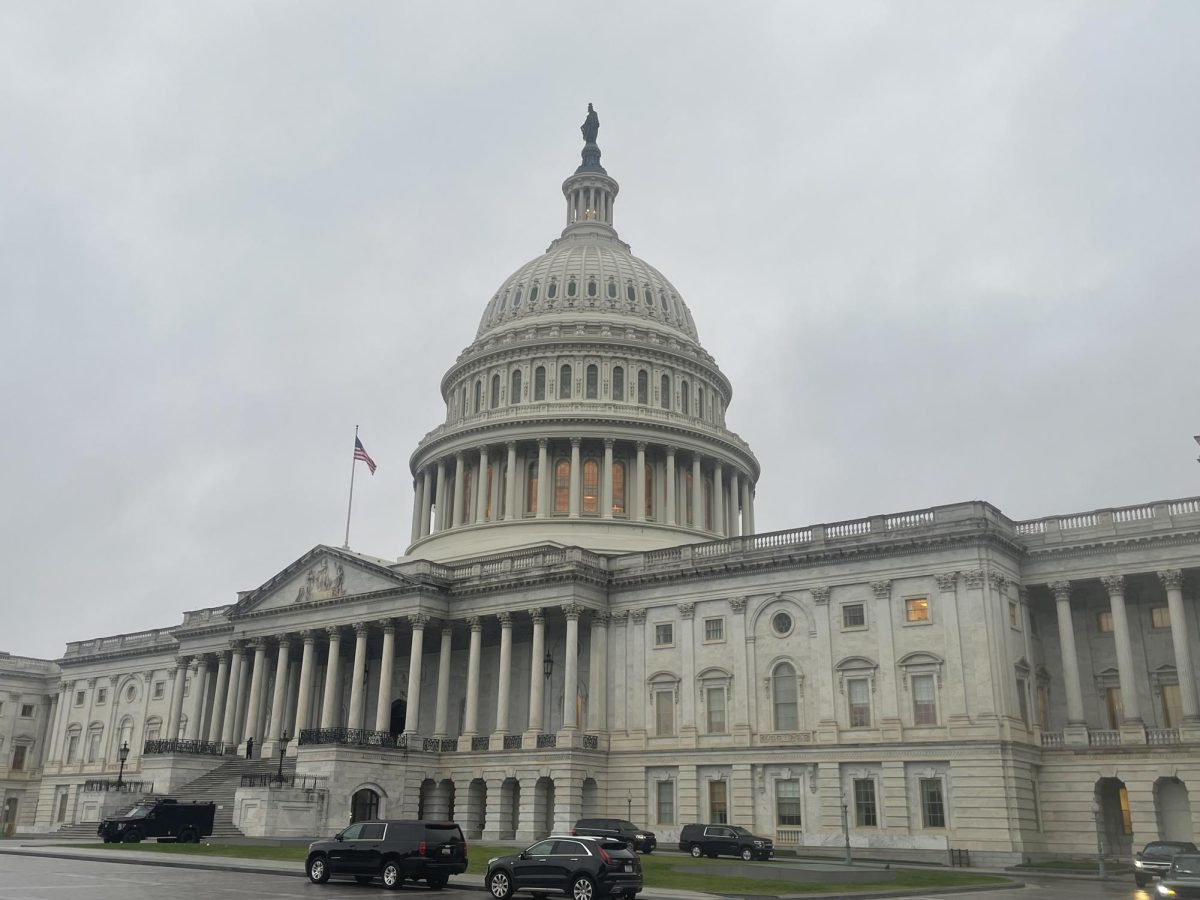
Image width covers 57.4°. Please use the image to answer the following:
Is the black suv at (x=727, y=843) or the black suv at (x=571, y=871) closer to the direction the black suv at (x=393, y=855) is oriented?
the black suv at (x=727, y=843)

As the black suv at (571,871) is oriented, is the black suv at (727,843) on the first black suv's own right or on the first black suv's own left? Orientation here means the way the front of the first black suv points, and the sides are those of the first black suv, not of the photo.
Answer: on the first black suv's own right

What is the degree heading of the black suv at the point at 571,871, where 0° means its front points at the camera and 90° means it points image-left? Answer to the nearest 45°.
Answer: approximately 135°

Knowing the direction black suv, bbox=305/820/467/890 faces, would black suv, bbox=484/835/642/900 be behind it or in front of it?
behind

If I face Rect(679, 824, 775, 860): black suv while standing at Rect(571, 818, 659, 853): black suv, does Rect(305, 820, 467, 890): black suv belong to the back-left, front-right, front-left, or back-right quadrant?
back-right

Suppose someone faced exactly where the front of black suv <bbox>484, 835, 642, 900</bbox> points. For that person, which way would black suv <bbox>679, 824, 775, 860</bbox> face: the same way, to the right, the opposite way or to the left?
the opposite way

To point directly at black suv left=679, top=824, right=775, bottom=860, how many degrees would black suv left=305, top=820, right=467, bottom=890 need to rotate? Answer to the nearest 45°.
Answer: approximately 90° to its right

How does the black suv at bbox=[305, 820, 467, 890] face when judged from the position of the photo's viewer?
facing away from the viewer and to the left of the viewer

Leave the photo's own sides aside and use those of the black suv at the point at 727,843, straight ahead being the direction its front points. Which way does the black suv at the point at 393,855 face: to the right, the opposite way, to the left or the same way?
the opposite way

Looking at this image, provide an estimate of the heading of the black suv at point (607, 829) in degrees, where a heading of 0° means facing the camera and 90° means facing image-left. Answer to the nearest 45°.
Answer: approximately 315°

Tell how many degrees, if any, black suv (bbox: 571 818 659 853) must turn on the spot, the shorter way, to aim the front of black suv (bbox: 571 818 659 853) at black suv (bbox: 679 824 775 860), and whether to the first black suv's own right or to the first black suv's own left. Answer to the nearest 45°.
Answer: approximately 45° to the first black suv's own left

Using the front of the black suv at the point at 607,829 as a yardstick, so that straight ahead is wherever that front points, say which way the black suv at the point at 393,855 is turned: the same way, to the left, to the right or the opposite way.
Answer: the opposite way
